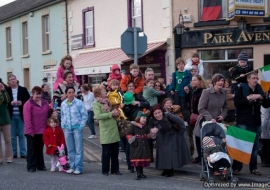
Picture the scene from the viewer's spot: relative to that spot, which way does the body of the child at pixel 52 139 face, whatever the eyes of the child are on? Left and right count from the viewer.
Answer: facing the viewer

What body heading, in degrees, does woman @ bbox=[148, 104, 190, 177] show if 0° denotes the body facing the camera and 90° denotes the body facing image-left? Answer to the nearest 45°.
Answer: approximately 45°

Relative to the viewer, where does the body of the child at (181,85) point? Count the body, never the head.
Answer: toward the camera

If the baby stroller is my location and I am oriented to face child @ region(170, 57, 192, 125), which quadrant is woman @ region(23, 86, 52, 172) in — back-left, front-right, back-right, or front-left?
front-left

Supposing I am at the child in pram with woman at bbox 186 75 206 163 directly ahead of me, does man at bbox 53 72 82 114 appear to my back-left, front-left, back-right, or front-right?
front-left

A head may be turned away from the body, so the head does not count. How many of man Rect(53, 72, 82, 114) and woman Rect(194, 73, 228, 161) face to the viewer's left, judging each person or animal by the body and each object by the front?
0

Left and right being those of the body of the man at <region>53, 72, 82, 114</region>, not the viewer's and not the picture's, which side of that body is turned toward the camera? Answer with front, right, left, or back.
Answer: front

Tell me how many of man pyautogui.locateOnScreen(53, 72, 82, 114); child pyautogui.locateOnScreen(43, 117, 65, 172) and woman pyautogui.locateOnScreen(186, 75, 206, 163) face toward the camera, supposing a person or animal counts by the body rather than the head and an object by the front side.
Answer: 2

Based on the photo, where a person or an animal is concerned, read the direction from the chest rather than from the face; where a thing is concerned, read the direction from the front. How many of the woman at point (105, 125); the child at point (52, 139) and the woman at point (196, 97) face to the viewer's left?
1
